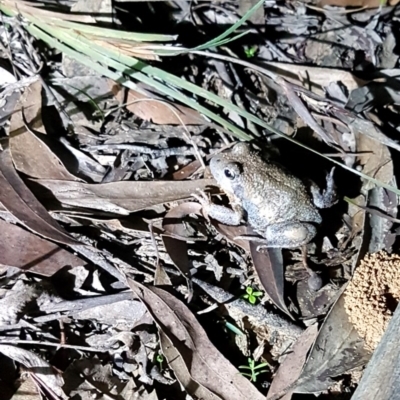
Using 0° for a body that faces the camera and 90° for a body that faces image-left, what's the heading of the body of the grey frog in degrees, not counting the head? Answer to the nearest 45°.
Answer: approximately 135°

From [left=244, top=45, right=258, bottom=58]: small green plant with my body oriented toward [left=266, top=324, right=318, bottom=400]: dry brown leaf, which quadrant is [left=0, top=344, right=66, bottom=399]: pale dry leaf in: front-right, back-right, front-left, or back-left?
front-right

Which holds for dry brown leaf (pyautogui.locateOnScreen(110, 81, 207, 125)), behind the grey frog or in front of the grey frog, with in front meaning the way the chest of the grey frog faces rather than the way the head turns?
in front

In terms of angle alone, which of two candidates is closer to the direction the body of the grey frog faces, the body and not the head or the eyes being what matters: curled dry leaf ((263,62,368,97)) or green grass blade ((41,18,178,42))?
the green grass blade

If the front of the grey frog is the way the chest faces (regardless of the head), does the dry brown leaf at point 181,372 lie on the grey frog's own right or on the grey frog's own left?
on the grey frog's own left

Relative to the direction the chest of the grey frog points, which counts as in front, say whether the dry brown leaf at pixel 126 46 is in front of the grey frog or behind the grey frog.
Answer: in front

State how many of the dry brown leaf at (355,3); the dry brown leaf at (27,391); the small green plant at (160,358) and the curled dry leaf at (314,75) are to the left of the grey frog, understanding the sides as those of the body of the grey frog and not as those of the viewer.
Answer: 2

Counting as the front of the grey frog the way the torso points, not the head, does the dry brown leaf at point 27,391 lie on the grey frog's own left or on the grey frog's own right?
on the grey frog's own left

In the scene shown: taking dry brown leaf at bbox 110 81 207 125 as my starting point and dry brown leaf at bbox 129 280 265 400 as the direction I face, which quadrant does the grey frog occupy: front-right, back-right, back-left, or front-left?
front-left
